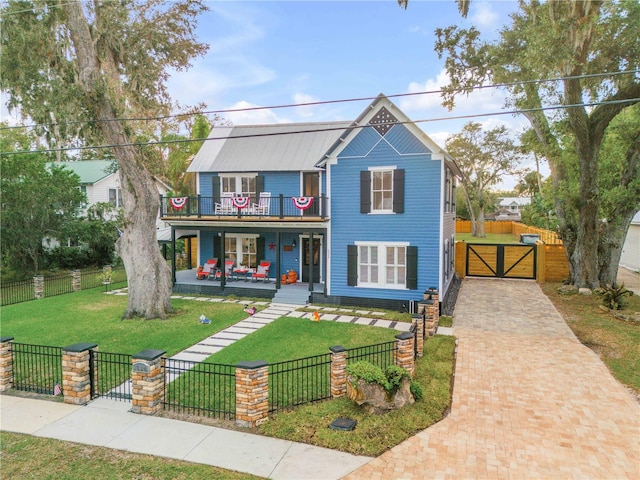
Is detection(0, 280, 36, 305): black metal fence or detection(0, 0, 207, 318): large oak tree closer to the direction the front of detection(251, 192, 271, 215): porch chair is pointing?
the large oak tree

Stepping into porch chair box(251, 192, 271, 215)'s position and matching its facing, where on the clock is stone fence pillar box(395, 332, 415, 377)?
The stone fence pillar is roughly at 10 o'clock from the porch chair.

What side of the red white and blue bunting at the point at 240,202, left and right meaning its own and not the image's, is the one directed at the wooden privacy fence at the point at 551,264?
left

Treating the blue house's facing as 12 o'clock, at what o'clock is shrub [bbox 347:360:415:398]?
The shrub is roughly at 12 o'clock from the blue house.

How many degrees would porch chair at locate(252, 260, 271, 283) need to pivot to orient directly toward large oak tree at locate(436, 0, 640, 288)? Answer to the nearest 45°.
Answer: approximately 135° to its left

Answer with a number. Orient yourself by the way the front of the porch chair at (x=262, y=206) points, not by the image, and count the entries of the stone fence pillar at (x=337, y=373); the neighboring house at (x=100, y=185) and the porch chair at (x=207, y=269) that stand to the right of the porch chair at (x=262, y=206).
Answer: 2

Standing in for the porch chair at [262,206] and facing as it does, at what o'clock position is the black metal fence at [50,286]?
The black metal fence is roughly at 2 o'clock from the porch chair.

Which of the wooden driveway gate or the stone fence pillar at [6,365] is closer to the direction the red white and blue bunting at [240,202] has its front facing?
the stone fence pillar

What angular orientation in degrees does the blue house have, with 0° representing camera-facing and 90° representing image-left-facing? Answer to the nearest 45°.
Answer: approximately 0°

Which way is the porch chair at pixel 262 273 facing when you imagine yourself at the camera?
facing the viewer and to the left of the viewer

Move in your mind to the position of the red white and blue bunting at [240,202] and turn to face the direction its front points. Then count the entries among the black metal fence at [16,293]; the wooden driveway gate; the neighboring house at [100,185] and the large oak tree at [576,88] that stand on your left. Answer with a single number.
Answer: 2

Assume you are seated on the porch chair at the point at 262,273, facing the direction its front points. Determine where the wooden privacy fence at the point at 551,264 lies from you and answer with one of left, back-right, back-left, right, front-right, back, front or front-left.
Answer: back-left
